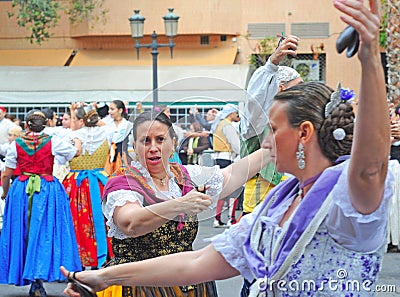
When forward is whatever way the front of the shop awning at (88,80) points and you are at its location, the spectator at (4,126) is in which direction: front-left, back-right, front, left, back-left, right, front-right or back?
front

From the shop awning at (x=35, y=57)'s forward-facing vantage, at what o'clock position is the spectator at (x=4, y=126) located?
The spectator is roughly at 12 o'clock from the shop awning.

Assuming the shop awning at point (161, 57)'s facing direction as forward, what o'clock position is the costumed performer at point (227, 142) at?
The costumed performer is roughly at 12 o'clock from the shop awning.

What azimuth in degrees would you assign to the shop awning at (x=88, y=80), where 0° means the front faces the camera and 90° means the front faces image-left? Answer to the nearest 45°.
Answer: approximately 0°

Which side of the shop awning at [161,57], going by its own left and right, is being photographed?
front
